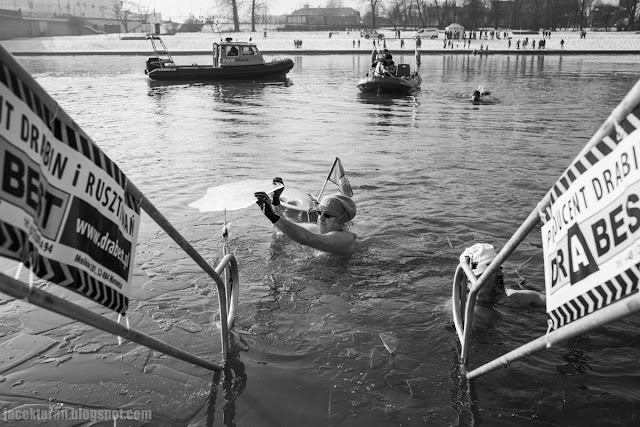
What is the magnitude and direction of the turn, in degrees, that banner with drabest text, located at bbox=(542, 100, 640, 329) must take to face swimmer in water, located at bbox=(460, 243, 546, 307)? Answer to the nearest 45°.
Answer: approximately 135° to its right

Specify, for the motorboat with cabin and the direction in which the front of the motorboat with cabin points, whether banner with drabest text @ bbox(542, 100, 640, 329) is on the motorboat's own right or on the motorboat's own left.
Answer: on the motorboat's own right

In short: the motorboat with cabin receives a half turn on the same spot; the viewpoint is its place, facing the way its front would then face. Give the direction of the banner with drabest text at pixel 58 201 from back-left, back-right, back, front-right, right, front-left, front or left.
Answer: left

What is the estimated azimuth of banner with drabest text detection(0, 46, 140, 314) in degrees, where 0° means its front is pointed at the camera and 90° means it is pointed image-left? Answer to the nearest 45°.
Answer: approximately 315°

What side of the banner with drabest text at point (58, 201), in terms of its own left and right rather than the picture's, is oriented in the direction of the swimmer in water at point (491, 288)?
left

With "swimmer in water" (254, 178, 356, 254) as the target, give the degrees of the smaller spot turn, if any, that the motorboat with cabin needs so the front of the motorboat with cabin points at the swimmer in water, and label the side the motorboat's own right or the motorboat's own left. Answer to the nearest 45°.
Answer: approximately 90° to the motorboat's own right

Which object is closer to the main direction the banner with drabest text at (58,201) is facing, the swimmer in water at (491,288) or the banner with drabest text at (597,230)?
the banner with drabest text

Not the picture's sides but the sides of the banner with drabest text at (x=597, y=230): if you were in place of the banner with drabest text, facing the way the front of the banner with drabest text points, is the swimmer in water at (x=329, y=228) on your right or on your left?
on your right

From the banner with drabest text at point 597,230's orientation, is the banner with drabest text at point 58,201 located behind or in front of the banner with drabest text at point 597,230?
in front

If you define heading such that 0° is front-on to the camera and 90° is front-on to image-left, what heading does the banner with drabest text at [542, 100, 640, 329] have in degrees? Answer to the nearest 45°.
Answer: approximately 45°

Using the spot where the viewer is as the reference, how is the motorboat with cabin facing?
facing to the right of the viewer
